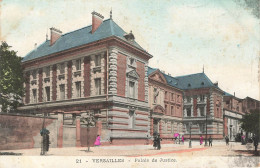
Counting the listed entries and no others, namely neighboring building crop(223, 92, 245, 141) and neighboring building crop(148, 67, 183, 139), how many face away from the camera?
0

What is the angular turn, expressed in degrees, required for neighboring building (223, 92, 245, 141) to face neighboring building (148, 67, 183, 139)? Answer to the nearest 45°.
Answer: approximately 135° to its right

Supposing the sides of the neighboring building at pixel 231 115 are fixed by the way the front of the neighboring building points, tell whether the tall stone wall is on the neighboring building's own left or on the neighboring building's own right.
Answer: on the neighboring building's own right

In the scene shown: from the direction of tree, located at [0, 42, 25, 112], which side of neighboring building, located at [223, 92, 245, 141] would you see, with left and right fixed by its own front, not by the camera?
right

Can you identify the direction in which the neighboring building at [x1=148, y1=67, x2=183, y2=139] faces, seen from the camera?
facing the viewer and to the right of the viewer
